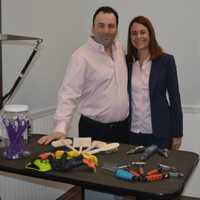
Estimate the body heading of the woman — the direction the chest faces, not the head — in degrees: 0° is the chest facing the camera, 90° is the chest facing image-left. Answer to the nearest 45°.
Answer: approximately 45°

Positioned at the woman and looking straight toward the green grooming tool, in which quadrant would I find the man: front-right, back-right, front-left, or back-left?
front-right

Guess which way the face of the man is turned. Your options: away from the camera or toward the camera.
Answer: toward the camera

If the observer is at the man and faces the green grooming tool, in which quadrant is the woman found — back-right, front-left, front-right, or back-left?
back-left

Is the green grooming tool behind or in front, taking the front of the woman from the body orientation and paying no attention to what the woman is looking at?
in front

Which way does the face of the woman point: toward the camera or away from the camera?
toward the camera
